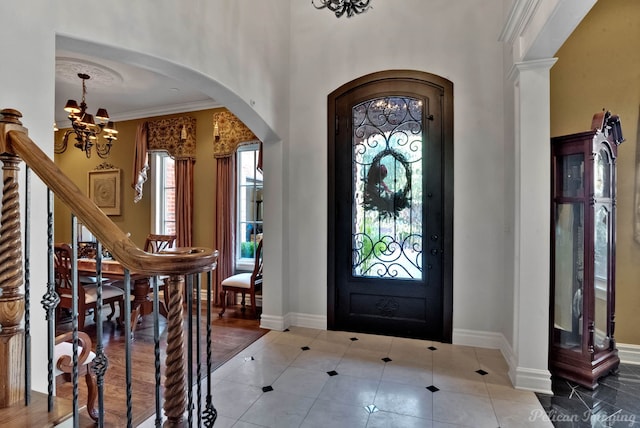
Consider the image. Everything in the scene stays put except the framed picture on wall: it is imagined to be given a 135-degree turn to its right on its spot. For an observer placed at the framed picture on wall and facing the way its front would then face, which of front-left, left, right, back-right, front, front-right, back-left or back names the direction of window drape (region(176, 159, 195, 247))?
back

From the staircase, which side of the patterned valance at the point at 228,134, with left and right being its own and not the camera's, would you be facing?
front

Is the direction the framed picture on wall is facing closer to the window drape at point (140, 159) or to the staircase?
the staircase

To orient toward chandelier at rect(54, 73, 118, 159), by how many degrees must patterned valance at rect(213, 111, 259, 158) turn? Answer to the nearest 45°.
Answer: approximately 45° to its right

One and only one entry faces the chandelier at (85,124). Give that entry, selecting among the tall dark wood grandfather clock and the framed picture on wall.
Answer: the framed picture on wall

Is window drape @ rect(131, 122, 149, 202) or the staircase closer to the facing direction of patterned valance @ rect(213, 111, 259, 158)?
the staircase

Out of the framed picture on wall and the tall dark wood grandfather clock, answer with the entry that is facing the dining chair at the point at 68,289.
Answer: the framed picture on wall

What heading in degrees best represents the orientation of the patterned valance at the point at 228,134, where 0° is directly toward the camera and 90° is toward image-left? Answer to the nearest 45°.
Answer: approximately 0°

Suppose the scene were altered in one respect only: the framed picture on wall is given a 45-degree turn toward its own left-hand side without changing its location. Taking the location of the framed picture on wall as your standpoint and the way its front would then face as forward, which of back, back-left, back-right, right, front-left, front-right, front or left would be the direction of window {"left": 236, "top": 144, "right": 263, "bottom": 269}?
front
